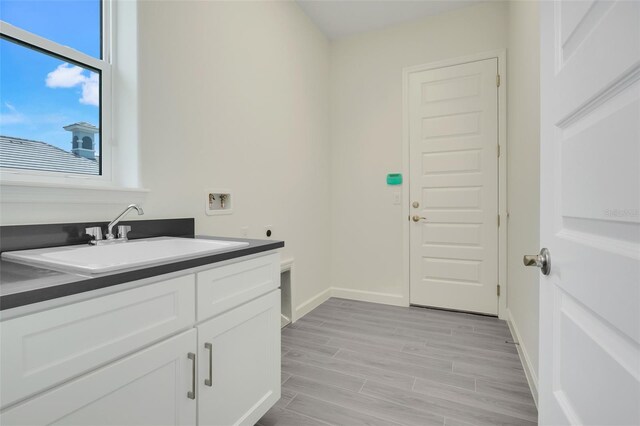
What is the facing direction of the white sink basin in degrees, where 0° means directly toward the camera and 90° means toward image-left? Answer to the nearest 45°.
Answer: approximately 315°

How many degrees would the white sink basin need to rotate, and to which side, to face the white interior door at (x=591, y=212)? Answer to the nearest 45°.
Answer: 0° — it already faces it

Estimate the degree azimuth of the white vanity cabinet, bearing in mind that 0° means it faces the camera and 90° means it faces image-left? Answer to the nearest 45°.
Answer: approximately 315°
